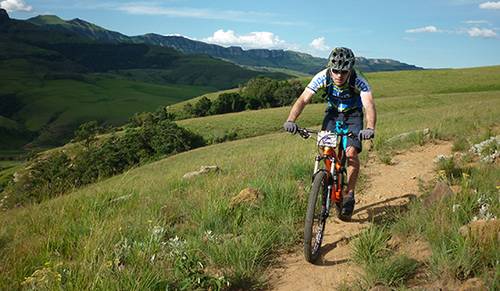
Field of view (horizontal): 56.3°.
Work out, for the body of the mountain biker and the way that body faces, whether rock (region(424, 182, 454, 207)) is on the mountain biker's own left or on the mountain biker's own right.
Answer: on the mountain biker's own left

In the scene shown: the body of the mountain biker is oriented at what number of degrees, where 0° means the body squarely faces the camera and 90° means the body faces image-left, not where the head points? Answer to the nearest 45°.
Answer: approximately 0°

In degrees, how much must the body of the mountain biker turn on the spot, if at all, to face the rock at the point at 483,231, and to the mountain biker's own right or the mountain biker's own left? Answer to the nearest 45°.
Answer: approximately 45° to the mountain biker's own left
